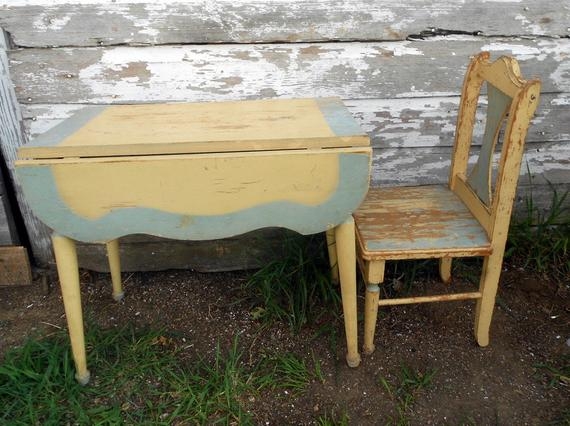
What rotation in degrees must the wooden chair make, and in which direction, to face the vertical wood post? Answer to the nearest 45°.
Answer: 0° — it already faces it

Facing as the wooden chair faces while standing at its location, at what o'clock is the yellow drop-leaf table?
The yellow drop-leaf table is roughly at 11 o'clock from the wooden chair.

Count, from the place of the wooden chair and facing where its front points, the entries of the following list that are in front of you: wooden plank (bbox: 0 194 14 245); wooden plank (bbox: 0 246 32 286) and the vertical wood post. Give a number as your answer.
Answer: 3

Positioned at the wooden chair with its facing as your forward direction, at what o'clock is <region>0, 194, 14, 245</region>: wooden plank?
The wooden plank is roughly at 12 o'clock from the wooden chair.

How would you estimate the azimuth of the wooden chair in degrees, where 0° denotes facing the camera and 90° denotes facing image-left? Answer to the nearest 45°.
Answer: approximately 90°

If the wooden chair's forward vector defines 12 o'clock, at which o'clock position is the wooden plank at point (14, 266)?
The wooden plank is roughly at 12 o'clock from the wooden chair.
